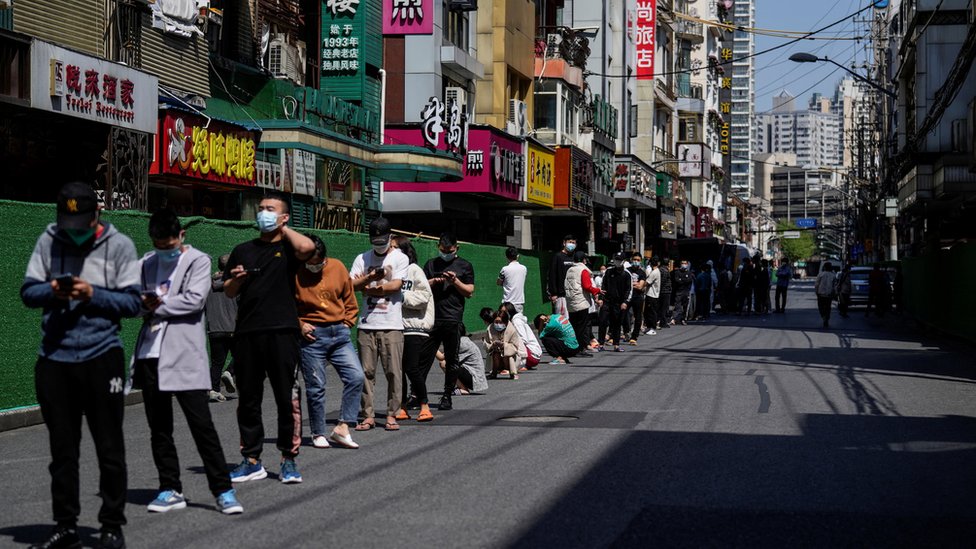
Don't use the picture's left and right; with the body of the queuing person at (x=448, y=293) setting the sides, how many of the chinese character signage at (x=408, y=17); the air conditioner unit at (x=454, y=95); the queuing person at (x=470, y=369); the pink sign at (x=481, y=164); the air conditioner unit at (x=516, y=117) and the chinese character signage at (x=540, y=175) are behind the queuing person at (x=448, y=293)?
6

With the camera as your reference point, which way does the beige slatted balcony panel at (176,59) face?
facing the viewer and to the right of the viewer

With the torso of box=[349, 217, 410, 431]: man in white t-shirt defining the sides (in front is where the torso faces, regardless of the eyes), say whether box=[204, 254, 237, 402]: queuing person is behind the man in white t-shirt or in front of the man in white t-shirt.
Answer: behind

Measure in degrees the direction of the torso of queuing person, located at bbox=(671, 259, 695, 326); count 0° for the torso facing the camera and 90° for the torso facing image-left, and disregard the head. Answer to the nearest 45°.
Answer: approximately 0°

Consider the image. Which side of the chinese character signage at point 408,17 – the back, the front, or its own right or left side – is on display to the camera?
front

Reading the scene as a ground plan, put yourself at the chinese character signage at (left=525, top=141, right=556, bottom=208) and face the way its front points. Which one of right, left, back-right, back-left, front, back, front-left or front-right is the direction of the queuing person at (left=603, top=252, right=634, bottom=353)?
front-right

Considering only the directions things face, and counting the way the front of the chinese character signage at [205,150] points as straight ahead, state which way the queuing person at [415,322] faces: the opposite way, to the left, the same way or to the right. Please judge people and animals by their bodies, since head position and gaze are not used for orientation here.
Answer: to the right

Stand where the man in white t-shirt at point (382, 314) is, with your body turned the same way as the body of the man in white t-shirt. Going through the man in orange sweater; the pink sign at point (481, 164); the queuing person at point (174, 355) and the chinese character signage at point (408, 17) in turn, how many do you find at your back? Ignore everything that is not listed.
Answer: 2

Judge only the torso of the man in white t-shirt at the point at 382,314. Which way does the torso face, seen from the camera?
toward the camera
